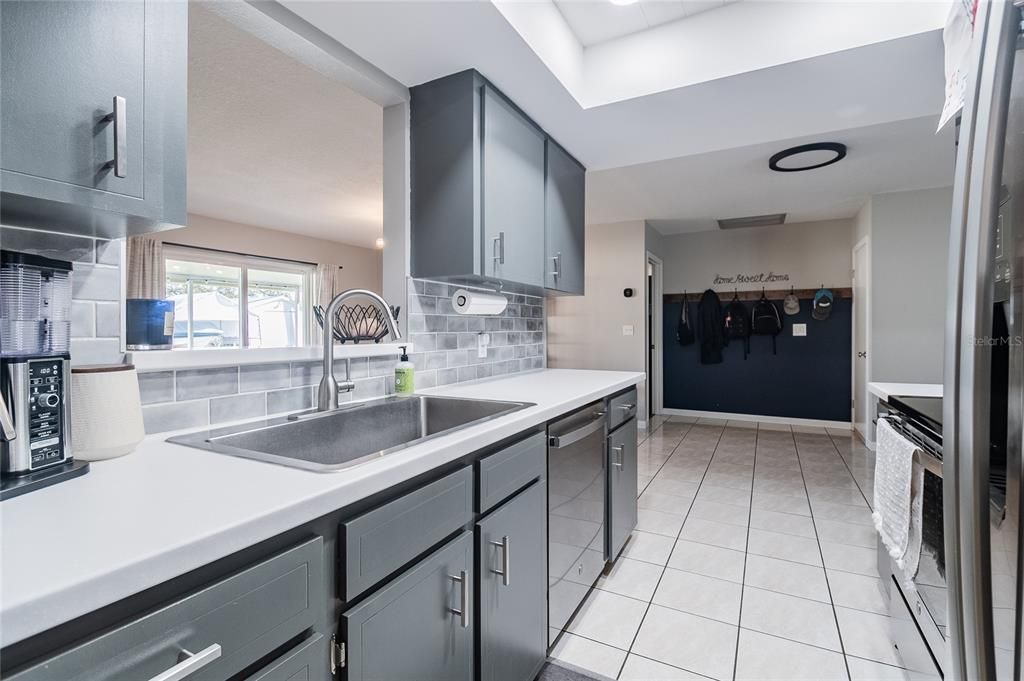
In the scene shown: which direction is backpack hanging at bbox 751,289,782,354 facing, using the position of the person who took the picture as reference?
facing the viewer

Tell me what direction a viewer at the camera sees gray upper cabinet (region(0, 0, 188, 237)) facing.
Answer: facing the viewer and to the right of the viewer

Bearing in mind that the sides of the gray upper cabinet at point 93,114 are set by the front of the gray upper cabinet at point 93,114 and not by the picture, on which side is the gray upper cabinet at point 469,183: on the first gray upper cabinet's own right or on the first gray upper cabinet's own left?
on the first gray upper cabinet's own left

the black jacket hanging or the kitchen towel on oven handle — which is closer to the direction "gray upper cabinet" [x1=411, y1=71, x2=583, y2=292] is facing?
the kitchen towel on oven handle

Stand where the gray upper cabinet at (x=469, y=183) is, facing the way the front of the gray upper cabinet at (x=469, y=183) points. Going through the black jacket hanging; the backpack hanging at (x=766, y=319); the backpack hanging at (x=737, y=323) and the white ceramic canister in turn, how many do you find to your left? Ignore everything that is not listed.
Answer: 3

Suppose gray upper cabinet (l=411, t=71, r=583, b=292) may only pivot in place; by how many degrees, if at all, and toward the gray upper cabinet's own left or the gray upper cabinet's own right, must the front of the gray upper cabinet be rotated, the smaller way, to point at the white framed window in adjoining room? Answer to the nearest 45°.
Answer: approximately 180°

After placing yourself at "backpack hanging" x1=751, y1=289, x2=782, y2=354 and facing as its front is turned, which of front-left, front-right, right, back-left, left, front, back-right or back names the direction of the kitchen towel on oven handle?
front

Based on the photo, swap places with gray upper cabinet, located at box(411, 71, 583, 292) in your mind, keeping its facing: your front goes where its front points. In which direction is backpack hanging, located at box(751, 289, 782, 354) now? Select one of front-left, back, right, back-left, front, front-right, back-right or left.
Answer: left

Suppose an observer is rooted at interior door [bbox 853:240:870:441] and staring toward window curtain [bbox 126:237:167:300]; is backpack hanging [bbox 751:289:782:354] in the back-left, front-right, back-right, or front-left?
front-right

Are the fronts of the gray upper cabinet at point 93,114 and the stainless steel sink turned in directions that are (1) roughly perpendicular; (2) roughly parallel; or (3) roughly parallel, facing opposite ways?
roughly parallel

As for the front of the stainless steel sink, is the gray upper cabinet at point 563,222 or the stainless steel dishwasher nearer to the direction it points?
the stainless steel dishwasher

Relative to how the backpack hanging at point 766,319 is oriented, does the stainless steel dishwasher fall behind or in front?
in front

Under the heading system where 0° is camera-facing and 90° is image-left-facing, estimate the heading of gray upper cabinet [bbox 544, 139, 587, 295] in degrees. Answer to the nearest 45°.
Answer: approximately 315°

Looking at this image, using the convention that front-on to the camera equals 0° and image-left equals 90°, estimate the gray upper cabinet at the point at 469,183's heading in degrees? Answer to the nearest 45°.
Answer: approximately 315°

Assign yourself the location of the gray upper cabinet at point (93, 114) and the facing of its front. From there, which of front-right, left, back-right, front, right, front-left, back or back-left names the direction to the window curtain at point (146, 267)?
back-left

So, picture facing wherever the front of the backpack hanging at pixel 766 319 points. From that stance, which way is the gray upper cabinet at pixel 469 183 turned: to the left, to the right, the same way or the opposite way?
to the left

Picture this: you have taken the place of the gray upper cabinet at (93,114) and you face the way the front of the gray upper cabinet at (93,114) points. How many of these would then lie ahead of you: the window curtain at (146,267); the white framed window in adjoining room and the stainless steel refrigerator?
1

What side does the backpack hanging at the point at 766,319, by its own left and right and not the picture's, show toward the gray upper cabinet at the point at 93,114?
front

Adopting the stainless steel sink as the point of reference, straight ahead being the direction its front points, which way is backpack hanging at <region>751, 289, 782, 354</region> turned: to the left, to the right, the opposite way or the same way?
to the right
